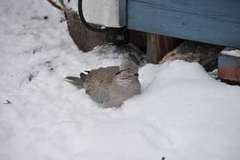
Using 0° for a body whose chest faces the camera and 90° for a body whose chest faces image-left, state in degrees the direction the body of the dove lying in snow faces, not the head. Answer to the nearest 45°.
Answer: approximately 270°

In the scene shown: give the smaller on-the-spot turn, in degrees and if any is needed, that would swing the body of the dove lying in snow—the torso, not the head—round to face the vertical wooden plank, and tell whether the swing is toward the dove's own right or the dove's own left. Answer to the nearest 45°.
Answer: approximately 45° to the dove's own left

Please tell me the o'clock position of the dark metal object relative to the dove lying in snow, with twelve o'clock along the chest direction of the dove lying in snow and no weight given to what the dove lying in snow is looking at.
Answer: The dark metal object is roughly at 9 o'clock from the dove lying in snow.

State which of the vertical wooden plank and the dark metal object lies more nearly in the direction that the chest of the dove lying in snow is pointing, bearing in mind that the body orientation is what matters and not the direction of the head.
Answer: the vertical wooden plank
